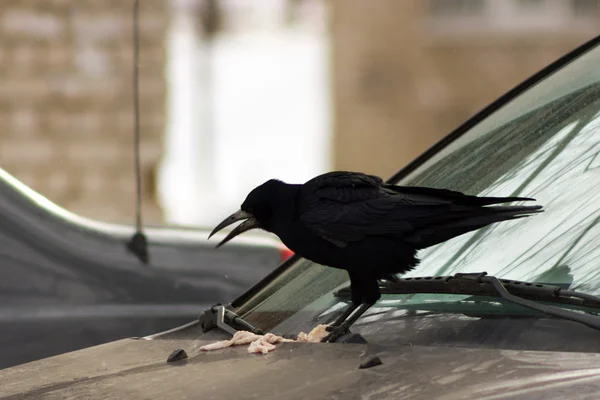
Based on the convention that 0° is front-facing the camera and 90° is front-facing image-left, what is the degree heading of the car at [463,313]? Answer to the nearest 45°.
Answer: approximately 45°

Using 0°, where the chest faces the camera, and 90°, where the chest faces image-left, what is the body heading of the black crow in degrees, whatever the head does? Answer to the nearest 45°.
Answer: approximately 90°
